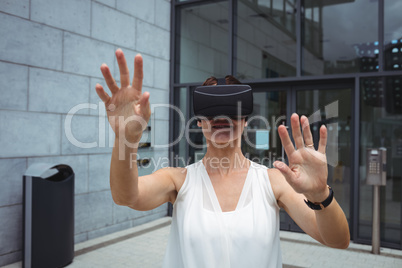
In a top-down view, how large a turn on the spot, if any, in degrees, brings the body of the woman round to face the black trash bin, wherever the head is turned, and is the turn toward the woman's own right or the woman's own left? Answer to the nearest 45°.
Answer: approximately 135° to the woman's own right

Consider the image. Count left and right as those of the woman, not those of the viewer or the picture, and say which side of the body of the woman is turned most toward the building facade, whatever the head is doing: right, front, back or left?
back

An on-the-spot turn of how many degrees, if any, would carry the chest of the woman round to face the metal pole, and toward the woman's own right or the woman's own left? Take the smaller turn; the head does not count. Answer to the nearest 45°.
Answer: approximately 135° to the woman's own left

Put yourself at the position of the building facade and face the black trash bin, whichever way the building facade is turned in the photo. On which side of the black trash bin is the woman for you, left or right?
left
